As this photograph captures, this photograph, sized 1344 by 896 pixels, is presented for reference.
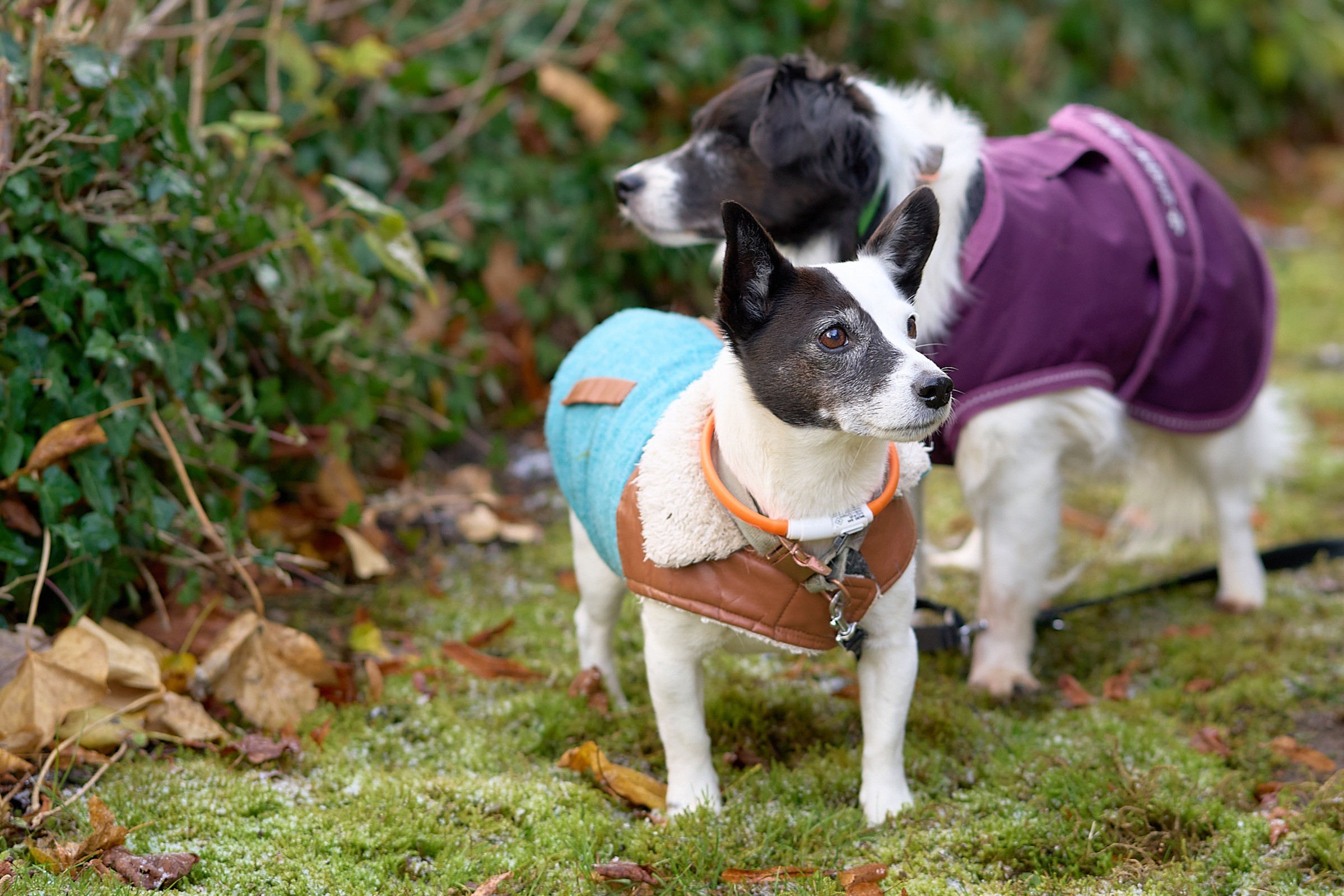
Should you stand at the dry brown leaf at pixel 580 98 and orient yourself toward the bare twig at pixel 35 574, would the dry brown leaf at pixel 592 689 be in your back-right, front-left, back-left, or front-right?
front-left

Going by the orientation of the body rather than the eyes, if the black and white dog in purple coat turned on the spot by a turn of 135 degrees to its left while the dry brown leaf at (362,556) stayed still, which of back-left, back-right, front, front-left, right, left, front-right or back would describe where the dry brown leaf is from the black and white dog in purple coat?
back

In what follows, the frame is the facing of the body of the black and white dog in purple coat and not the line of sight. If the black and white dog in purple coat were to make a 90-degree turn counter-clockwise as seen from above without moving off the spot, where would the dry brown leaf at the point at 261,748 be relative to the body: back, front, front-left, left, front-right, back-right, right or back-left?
right

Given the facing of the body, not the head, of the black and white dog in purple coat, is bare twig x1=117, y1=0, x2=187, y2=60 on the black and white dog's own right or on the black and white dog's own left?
on the black and white dog's own right

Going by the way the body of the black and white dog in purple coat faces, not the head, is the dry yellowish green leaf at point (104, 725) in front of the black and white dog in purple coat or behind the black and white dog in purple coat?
in front

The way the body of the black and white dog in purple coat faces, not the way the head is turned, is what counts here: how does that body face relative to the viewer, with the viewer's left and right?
facing the viewer and to the left of the viewer

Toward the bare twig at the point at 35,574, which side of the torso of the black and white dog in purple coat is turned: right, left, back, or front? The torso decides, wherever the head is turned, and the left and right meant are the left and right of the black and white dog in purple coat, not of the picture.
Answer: front

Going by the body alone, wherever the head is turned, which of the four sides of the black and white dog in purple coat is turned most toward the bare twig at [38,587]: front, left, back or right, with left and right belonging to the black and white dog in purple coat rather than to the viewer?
front

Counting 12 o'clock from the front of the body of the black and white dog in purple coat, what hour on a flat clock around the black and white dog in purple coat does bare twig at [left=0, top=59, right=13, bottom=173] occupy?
The bare twig is roughly at 1 o'clock from the black and white dog in purple coat.
